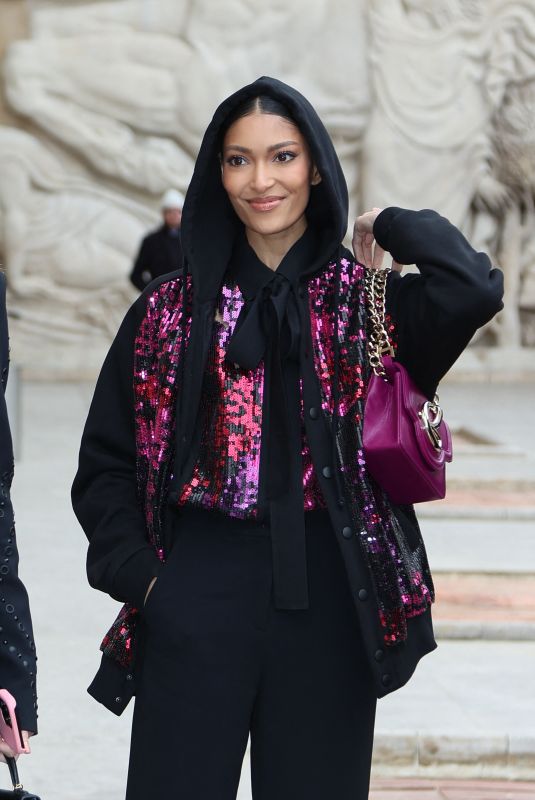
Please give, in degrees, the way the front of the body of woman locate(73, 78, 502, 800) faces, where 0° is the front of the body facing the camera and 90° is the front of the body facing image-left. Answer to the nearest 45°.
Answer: approximately 0°

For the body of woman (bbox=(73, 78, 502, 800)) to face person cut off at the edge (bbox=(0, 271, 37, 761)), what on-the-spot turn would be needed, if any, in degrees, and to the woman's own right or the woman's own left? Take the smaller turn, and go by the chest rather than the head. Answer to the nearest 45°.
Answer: approximately 45° to the woman's own right

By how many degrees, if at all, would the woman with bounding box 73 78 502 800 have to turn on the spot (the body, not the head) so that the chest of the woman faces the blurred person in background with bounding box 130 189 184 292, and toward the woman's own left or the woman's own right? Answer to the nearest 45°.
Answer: approximately 180°
